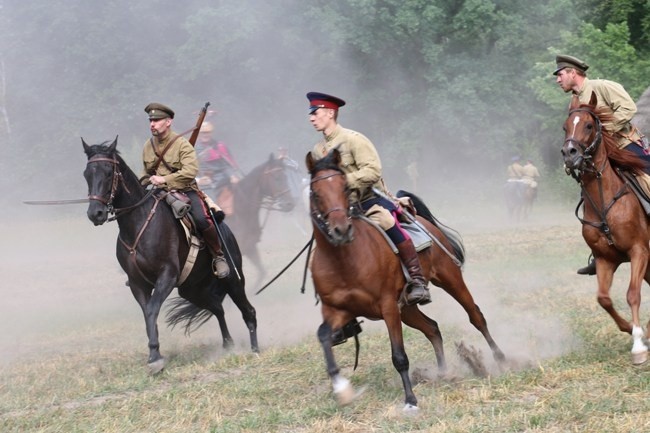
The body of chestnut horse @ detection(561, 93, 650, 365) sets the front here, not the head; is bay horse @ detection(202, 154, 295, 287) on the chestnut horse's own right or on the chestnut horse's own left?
on the chestnut horse's own right

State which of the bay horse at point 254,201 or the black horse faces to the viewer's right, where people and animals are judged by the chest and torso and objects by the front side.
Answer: the bay horse

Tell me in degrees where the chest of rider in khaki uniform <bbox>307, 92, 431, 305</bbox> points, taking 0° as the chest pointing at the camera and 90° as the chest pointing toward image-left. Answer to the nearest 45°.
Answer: approximately 45°

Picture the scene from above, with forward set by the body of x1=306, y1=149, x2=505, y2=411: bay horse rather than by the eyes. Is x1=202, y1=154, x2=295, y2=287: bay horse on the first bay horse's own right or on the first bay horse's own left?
on the first bay horse's own right

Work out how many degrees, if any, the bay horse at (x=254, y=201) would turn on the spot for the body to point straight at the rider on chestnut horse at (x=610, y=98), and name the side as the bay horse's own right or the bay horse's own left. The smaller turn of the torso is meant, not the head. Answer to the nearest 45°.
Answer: approximately 45° to the bay horse's own right

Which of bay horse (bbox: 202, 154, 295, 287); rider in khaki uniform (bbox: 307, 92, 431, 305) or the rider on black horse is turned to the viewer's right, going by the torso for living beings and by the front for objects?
the bay horse

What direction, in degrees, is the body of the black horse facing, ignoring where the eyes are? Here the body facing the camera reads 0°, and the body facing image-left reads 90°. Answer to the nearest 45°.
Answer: approximately 45°

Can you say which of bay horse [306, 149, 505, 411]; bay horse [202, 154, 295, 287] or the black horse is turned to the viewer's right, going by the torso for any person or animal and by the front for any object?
the bay horse [202, 154, 295, 287]

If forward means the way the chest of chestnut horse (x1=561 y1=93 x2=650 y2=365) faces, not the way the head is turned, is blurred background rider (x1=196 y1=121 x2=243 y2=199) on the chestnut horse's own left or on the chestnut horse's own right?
on the chestnut horse's own right

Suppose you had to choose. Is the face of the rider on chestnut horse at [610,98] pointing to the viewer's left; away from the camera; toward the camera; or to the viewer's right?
to the viewer's left

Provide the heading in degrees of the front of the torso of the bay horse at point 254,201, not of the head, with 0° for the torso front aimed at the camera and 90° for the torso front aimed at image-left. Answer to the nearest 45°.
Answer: approximately 270°
